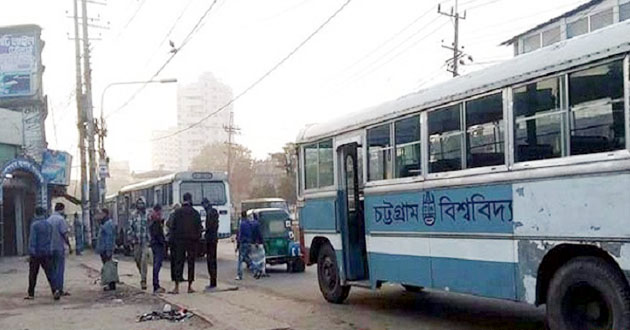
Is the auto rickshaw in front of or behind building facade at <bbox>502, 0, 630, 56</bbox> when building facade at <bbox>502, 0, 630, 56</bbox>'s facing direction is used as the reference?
in front

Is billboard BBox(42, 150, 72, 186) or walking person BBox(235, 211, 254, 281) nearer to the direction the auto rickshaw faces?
the billboard

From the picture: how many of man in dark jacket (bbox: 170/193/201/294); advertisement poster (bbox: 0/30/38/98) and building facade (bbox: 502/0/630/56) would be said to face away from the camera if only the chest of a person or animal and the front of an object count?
1

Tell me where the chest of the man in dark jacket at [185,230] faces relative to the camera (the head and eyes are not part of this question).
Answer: away from the camera

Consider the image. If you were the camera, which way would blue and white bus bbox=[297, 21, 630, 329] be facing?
facing away from the viewer and to the left of the viewer

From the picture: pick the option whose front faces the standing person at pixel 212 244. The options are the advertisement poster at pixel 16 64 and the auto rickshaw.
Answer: the advertisement poster

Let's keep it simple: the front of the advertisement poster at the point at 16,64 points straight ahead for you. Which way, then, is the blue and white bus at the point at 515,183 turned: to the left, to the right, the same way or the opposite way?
the opposite way

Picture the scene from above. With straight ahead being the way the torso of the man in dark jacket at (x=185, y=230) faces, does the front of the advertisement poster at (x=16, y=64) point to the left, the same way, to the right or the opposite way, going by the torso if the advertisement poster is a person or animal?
the opposite way
